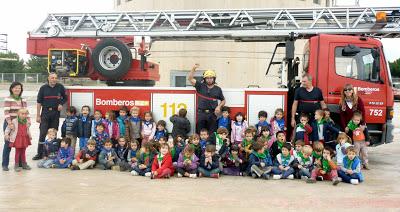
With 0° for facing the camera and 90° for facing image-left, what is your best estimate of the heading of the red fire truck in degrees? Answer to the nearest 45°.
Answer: approximately 270°

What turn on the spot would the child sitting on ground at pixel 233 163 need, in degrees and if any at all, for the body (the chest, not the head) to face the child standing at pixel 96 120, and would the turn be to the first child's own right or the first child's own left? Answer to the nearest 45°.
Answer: approximately 90° to the first child's own right

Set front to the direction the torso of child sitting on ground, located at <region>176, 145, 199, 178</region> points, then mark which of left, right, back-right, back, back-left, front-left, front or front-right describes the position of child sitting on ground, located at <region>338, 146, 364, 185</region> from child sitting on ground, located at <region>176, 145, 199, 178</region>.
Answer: left

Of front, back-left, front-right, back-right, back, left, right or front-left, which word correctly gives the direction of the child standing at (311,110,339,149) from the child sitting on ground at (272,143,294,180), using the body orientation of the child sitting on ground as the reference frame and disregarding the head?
back-left

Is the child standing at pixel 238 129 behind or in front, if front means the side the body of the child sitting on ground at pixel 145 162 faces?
behind

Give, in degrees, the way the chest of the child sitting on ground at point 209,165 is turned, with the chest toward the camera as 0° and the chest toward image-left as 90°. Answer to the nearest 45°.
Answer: approximately 0°

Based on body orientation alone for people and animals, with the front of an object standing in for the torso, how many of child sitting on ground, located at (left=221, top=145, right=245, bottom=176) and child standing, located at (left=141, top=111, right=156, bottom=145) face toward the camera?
2

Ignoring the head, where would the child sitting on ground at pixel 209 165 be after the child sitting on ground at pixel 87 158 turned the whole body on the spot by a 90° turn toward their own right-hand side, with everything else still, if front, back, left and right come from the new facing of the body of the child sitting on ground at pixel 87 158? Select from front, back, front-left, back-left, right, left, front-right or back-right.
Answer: back
